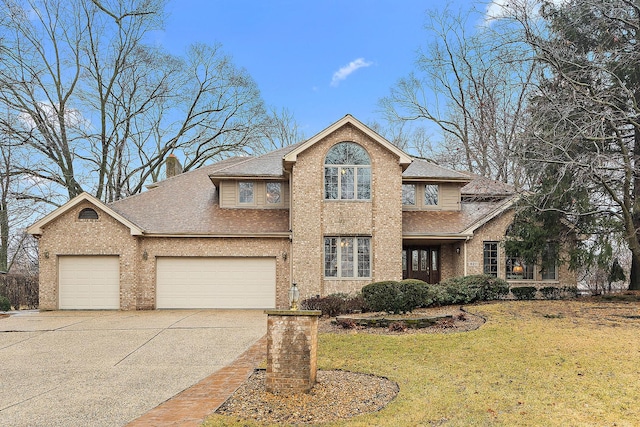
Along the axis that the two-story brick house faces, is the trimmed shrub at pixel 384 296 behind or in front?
in front

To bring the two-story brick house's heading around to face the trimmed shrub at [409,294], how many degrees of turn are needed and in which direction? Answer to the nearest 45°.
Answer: approximately 45° to its left

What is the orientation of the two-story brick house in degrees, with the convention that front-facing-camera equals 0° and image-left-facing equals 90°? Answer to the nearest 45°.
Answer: approximately 0°

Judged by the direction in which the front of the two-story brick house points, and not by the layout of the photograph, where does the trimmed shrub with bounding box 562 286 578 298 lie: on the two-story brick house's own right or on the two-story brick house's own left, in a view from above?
on the two-story brick house's own left

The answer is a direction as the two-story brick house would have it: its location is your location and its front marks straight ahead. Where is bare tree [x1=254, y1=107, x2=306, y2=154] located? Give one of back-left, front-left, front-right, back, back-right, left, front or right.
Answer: back

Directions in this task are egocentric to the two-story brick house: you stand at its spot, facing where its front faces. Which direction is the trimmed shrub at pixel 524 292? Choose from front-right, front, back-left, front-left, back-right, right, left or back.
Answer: left

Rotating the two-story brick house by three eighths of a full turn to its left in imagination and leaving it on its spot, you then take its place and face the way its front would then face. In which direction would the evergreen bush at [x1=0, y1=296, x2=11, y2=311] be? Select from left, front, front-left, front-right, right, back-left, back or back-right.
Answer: back-left

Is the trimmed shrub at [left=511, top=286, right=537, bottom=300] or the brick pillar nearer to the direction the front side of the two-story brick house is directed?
the brick pillar
